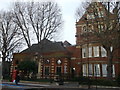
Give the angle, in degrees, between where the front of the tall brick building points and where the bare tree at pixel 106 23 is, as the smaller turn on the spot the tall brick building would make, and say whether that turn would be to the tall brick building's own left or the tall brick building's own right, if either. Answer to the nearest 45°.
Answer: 0° — it already faces it

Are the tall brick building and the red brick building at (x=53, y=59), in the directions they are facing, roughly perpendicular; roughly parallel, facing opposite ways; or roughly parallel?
roughly parallel

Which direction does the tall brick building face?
toward the camera

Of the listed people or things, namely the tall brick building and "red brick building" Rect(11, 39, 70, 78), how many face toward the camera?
2

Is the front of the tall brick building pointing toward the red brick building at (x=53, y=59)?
no

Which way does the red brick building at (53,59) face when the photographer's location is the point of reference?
facing the viewer

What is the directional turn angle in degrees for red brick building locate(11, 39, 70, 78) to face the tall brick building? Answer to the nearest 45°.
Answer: approximately 45° to its left

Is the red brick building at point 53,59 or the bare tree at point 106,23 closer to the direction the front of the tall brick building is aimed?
the bare tree

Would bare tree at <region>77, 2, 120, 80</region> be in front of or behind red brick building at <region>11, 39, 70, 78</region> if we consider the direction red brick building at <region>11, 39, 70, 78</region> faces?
in front
